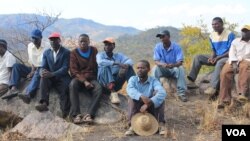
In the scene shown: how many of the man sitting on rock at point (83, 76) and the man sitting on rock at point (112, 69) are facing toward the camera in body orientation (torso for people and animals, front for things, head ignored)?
2

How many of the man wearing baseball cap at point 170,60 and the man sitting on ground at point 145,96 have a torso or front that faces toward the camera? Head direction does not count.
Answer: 2

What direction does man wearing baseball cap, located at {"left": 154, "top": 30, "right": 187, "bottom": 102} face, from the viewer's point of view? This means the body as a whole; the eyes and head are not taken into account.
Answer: toward the camera

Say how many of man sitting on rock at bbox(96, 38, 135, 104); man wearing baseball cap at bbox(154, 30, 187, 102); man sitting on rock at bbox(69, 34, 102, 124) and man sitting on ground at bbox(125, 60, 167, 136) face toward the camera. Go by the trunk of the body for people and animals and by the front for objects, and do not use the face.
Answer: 4

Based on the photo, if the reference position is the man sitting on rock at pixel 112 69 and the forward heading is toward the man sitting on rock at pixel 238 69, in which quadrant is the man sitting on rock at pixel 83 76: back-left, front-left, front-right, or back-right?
back-right

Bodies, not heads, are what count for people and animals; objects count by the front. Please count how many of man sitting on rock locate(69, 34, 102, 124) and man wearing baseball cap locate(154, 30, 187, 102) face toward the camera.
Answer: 2

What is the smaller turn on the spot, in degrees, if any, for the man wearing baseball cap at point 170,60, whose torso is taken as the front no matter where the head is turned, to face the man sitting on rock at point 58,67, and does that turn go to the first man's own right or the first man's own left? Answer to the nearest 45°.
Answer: approximately 45° to the first man's own right

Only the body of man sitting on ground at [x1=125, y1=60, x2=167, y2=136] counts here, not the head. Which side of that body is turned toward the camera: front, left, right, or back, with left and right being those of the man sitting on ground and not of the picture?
front

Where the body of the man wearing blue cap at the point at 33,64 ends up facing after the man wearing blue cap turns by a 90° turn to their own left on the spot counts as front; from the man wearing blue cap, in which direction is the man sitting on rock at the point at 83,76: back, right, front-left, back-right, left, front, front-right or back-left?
front

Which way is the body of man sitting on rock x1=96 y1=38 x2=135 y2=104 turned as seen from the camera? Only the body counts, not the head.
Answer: toward the camera

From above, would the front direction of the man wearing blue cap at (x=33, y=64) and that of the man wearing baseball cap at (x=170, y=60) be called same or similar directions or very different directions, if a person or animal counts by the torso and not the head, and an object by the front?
same or similar directions

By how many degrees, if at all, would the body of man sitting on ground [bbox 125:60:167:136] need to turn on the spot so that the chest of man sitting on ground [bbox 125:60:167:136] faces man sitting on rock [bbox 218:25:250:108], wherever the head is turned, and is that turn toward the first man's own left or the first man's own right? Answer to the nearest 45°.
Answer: approximately 135° to the first man's own left
